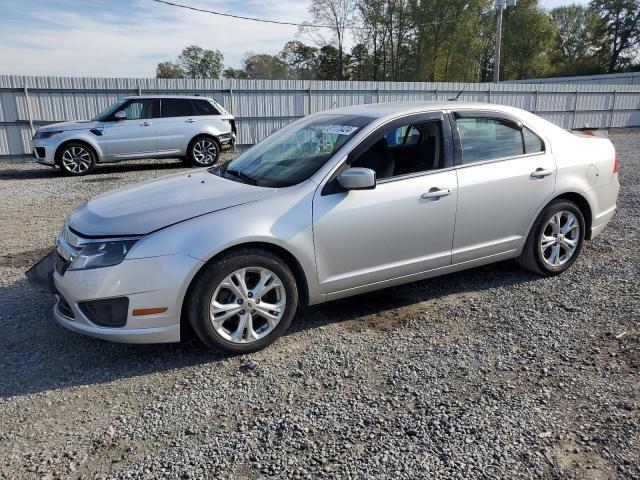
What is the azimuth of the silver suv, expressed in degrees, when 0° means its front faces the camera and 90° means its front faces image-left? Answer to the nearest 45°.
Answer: approximately 90°

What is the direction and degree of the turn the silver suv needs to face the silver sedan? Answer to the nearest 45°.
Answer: approximately 90° to its left

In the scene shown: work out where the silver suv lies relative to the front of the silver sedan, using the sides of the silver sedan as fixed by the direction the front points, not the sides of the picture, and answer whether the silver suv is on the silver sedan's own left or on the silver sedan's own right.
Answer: on the silver sedan's own right

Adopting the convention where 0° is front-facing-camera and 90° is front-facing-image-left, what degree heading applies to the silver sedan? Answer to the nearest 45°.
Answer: approximately 45°
